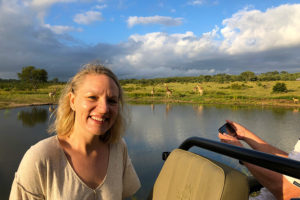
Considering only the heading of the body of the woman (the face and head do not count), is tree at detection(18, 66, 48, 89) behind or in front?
behind

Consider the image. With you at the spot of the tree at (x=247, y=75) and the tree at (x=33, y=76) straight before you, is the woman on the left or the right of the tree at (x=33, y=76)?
left

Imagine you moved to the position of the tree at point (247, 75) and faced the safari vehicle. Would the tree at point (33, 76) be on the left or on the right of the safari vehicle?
right

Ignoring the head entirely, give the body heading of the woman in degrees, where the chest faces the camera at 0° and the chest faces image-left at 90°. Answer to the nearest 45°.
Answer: approximately 315°

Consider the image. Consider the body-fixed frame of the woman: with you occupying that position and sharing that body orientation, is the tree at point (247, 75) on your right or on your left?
on your left
